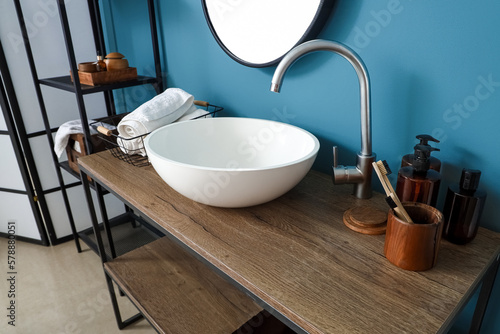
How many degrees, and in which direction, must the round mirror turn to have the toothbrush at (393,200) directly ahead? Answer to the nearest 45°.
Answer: approximately 90° to its left

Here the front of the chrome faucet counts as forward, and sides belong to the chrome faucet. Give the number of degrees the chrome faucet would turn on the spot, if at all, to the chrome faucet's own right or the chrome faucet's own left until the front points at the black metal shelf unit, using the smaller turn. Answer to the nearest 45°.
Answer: approximately 45° to the chrome faucet's own right

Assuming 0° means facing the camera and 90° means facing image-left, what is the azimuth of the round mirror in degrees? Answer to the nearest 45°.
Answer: approximately 45°

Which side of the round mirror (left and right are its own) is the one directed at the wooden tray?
right

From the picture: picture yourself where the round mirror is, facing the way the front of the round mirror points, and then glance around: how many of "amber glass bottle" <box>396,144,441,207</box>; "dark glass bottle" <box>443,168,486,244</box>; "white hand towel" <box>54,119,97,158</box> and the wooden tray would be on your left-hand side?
2

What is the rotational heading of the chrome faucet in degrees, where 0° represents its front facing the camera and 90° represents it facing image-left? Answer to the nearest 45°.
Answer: approximately 90°

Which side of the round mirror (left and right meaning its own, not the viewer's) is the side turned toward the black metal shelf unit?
right
